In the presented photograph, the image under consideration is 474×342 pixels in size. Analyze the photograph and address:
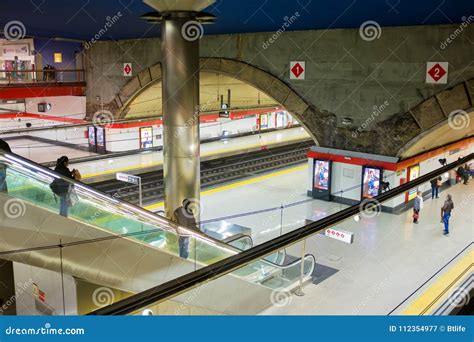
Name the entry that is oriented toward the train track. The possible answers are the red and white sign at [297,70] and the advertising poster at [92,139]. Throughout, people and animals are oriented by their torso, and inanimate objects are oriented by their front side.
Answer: the advertising poster

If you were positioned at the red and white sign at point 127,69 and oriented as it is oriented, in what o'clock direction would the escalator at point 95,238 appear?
The escalator is roughly at 12 o'clock from the red and white sign.

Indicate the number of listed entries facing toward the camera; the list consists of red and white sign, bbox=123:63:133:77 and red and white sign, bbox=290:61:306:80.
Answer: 2

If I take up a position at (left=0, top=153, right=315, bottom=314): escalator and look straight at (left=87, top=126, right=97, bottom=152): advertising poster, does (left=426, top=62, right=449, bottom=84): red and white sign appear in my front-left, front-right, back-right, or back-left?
front-right

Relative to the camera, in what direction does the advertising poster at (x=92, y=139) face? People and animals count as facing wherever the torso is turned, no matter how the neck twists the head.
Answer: facing the viewer and to the right of the viewer

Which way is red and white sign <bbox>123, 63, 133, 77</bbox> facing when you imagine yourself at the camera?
facing the viewer

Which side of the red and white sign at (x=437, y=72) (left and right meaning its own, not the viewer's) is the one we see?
front

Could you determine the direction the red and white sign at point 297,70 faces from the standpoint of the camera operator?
facing the viewer

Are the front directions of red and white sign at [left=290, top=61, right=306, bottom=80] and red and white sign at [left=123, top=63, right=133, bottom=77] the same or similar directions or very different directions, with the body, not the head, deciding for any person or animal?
same or similar directions

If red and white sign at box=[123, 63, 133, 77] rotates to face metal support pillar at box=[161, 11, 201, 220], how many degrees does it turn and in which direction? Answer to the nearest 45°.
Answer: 0° — it already faces it

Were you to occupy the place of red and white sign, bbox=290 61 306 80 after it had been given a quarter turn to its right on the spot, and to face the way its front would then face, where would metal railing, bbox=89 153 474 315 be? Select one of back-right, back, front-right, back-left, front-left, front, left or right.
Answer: left

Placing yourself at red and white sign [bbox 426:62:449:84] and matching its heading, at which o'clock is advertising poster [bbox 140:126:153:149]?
The advertising poster is roughly at 4 o'clock from the red and white sign.
